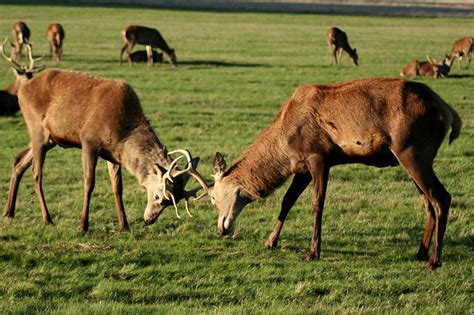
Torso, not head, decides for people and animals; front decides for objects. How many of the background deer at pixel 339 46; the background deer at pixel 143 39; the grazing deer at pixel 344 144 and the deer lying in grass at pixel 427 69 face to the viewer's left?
1

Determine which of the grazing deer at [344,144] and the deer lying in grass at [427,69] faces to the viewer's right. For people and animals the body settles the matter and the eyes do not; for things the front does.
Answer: the deer lying in grass

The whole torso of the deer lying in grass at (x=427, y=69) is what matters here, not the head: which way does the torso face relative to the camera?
to the viewer's right

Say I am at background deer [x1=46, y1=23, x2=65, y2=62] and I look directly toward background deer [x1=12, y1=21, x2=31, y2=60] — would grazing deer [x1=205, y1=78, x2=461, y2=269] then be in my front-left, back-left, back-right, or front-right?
back-left

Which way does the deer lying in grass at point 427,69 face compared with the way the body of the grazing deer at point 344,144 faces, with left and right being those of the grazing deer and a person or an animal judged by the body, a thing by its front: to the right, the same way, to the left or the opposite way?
the opposite way

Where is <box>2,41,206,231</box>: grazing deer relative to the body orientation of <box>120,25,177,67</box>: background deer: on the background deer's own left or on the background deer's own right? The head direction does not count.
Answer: on the background deer's own right

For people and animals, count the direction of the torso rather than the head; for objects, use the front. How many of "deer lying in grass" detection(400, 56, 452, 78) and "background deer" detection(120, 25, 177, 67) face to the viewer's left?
0

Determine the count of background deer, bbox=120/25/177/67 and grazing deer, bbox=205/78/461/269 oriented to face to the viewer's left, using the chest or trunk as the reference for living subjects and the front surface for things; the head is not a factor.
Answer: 1

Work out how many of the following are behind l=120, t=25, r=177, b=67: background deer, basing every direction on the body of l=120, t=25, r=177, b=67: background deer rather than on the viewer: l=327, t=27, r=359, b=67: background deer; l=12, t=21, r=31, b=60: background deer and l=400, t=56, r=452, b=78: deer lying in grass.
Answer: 1

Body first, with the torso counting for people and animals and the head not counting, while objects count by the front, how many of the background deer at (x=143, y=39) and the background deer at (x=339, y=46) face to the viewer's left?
0

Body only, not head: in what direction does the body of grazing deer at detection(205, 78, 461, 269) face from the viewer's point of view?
to the viewer's left

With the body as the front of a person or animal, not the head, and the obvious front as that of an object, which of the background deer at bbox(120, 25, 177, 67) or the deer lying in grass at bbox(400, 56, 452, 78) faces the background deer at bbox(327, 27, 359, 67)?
the background deer at bbox(120, 25, 177, 67)

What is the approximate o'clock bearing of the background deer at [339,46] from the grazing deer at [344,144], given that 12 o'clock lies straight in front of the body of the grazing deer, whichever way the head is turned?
The background deer is roughly at 3 o'clock from the grazing deer.

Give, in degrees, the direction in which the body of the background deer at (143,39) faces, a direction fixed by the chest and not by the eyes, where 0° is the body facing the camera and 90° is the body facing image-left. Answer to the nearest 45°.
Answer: approximately 270°
